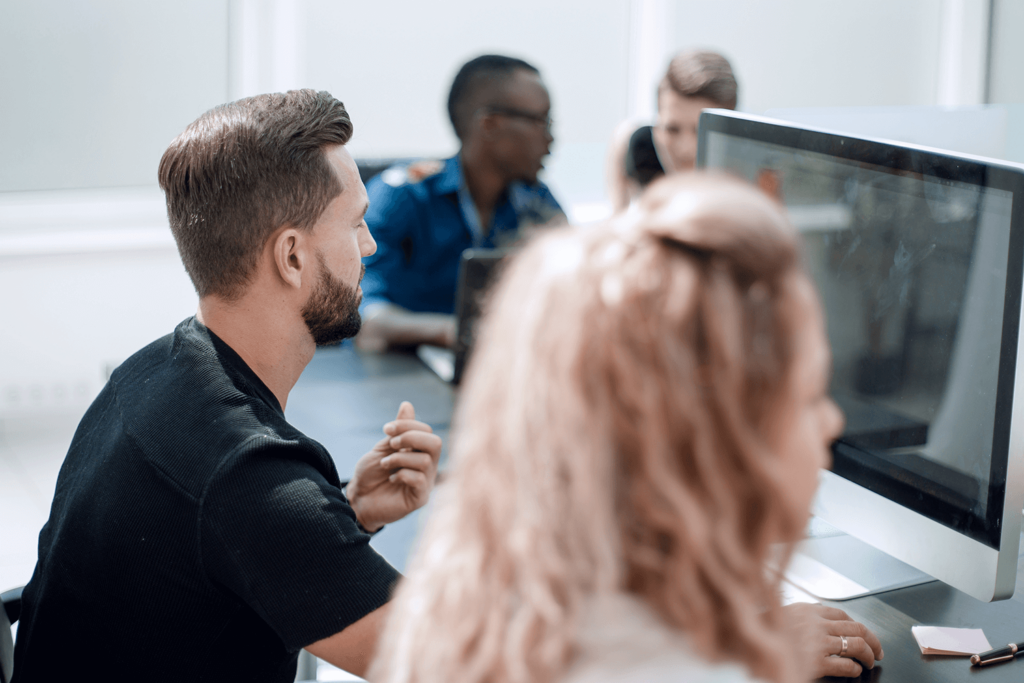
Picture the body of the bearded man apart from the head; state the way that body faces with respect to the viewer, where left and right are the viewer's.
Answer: facing away from the viewer and to the right of the viewer

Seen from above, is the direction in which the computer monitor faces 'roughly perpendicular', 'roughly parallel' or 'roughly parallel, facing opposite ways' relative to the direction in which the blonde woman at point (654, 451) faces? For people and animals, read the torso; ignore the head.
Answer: roughly parallel, facing opposite ways

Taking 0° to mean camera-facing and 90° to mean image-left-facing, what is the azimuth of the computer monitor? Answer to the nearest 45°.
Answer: approximately 45°

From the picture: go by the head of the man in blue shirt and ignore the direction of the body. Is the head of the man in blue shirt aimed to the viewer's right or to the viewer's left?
to the viewer's right

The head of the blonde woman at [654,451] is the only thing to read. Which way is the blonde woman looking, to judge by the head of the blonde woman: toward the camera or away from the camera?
away from the camera

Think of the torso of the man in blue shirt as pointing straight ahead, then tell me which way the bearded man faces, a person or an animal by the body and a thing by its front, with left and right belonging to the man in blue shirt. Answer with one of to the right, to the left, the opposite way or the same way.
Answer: to the left

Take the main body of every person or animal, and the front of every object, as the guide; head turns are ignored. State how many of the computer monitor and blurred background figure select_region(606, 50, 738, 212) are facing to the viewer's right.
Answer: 0

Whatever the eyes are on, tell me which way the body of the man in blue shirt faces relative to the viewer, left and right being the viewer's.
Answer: facing the viewer and to the right of the viewer

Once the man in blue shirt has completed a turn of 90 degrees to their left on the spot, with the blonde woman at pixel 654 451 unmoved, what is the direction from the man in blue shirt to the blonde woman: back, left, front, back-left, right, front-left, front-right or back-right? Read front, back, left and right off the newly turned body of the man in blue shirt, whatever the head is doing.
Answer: back-right

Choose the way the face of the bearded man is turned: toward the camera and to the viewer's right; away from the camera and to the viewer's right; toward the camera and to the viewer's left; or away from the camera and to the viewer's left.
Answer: away from the camera and to the viewer's right

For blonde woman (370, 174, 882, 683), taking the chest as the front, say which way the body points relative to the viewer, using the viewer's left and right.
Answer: facing away from the viewer and to the right of the viewer
